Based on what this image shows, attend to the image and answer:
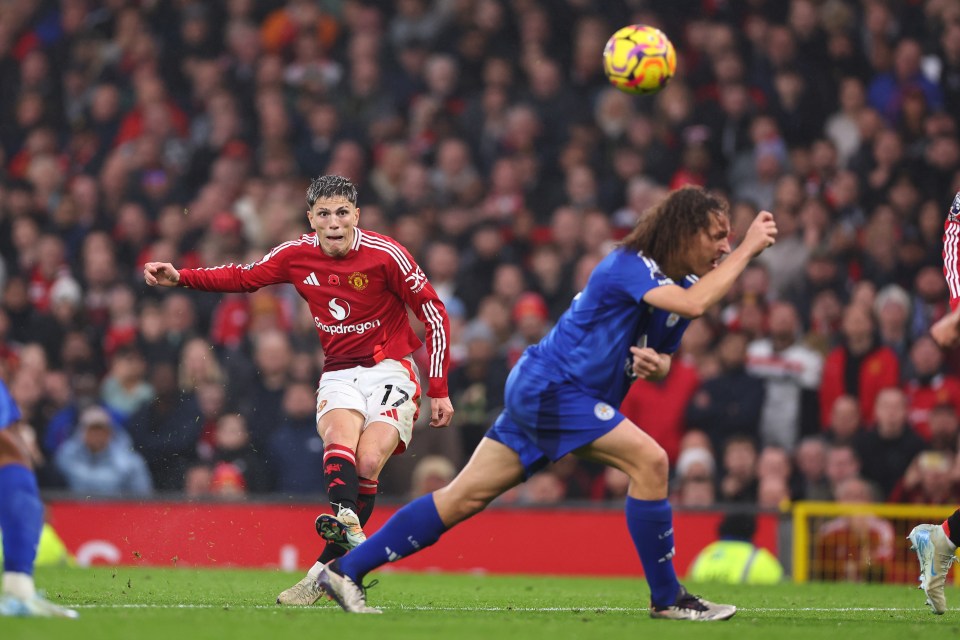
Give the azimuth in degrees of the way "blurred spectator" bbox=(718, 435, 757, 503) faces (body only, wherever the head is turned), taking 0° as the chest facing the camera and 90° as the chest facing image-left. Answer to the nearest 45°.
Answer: approximately 0°

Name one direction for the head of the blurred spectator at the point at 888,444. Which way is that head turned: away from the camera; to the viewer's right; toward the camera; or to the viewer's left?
toward the camera

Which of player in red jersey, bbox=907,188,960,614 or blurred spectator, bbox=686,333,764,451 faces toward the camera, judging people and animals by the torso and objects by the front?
the blurred spectator

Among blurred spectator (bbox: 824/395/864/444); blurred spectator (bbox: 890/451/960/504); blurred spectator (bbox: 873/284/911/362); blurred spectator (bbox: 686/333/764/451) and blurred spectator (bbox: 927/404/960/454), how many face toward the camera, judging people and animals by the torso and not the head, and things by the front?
5

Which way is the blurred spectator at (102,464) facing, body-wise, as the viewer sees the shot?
toward the camera

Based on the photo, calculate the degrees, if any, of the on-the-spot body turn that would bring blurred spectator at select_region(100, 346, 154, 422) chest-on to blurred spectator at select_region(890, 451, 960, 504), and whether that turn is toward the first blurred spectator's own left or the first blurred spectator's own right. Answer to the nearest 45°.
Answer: approximately 45° to the first blurred spectator's own left

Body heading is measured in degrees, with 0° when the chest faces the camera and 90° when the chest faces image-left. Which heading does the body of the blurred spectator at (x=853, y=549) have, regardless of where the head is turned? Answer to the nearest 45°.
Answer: approximately 0°

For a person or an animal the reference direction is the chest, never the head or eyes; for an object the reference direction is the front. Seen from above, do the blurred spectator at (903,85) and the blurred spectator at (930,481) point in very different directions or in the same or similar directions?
same or similar directions

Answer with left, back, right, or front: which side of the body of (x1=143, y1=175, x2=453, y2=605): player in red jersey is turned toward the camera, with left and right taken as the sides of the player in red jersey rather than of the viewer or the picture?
front

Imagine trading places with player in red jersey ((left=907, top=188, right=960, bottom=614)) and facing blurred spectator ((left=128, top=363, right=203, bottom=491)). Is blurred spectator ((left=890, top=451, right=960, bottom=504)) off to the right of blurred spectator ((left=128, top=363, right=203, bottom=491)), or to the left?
right

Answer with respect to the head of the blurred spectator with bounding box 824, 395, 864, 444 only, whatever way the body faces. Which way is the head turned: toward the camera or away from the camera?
toward the camera

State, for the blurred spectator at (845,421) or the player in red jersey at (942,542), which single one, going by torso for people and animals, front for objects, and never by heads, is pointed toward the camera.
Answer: the blurred spectator

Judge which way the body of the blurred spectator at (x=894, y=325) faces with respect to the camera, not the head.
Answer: toward the camera

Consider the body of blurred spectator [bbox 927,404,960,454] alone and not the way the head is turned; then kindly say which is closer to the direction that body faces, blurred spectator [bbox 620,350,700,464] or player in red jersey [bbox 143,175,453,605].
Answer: the player in red jersey

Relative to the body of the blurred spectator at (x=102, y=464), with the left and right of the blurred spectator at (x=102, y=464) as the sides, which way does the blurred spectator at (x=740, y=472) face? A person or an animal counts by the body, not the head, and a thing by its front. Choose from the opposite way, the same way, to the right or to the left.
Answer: the same way

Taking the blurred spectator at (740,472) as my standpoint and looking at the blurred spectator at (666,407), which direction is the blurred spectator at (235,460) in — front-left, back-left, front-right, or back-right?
front-left

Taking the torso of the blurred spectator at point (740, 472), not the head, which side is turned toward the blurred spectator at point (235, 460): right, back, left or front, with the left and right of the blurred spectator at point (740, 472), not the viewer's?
right
